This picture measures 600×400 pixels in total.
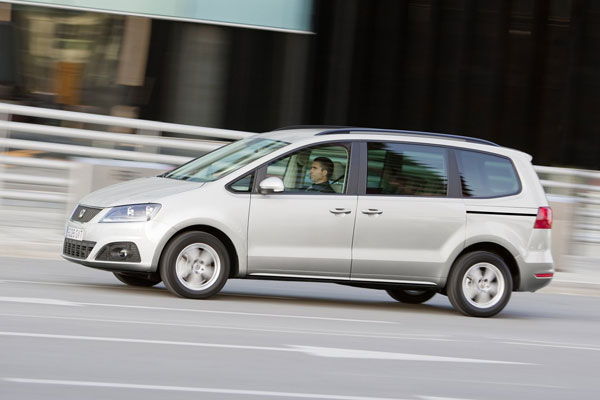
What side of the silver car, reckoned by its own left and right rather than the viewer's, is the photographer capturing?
left

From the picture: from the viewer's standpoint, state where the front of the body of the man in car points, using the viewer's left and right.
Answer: facing to the left of the viewer
